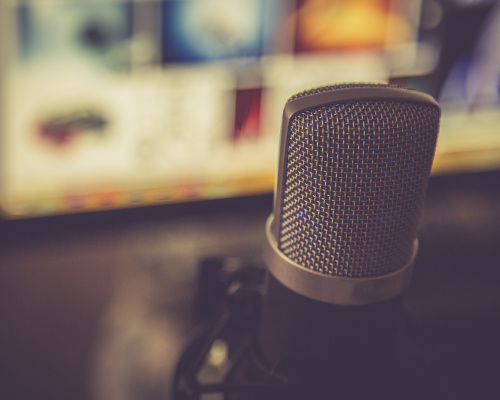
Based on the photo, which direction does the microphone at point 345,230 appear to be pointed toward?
toward the camera

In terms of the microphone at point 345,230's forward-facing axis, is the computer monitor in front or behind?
behind
